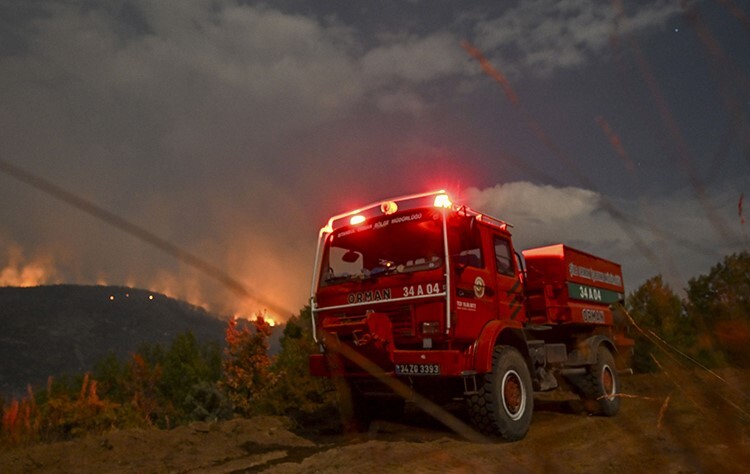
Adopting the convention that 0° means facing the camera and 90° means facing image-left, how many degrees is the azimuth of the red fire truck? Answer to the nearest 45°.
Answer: approximately 45°
